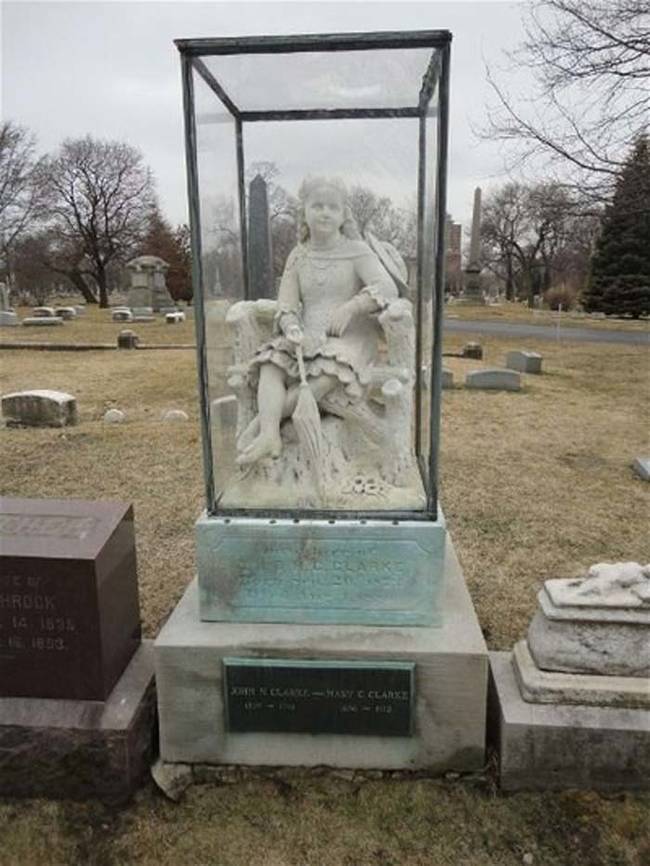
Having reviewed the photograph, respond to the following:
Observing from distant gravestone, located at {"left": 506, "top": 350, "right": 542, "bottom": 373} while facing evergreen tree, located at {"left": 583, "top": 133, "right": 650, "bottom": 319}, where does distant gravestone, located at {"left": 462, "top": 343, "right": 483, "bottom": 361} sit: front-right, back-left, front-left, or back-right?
front-left

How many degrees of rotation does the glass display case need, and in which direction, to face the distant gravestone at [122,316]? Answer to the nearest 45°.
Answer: approximately 180°

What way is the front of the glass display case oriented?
toward the camera

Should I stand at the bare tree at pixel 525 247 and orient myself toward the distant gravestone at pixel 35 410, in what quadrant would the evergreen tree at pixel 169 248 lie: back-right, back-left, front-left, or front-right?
front-right

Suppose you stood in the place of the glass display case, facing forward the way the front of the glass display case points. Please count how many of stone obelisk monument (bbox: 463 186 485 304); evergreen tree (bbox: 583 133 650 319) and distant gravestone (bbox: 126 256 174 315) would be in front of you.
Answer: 0

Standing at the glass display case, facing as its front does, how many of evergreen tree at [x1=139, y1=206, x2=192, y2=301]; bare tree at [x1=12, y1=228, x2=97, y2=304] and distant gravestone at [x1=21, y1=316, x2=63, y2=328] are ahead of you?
0

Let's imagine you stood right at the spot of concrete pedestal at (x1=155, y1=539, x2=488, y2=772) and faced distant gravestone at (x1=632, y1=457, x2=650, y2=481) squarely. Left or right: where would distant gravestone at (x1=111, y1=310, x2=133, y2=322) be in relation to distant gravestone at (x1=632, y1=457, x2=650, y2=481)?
left

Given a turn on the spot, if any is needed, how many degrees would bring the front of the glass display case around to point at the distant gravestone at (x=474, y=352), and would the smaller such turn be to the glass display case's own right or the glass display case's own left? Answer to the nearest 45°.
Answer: approximately 180°

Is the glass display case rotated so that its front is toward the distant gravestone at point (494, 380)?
no

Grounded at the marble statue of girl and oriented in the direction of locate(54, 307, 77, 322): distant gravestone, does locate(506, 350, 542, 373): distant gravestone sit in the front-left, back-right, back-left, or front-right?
front-right

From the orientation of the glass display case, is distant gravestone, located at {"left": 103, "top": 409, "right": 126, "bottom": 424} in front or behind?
behind

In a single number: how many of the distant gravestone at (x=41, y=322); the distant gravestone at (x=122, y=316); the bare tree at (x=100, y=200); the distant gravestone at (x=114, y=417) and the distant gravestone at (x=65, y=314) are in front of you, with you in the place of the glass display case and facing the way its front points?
0

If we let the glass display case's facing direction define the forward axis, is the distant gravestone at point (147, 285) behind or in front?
behind

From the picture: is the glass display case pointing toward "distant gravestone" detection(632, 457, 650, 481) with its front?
no

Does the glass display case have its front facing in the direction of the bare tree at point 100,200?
no

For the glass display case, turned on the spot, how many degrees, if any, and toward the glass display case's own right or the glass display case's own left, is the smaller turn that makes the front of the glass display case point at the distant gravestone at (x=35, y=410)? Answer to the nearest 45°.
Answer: approximately 135° to the glass display case's own right

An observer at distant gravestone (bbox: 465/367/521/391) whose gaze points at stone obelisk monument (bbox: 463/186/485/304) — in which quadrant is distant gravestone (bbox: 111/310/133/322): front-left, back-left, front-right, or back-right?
front-left
